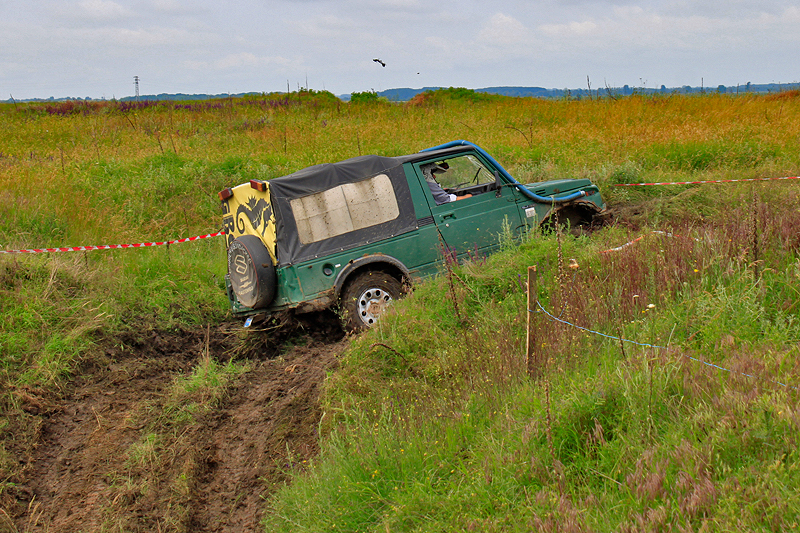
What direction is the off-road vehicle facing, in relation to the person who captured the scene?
facing away from the viewer and to the right of the viewer
